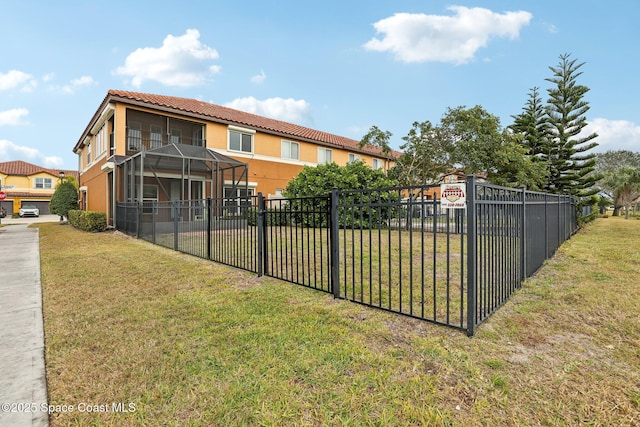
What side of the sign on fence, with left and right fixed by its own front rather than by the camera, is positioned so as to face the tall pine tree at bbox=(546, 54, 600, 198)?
back

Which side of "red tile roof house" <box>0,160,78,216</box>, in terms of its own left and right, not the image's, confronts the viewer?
front

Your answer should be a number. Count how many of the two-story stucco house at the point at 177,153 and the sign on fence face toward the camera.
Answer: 1

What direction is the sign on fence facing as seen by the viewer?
toward the camera

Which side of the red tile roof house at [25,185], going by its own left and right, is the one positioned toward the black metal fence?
front

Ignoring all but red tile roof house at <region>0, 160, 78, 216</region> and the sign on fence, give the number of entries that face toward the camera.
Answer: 2

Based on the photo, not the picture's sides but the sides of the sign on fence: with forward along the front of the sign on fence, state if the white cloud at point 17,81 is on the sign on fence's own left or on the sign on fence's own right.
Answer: on the sign on fence's own right
